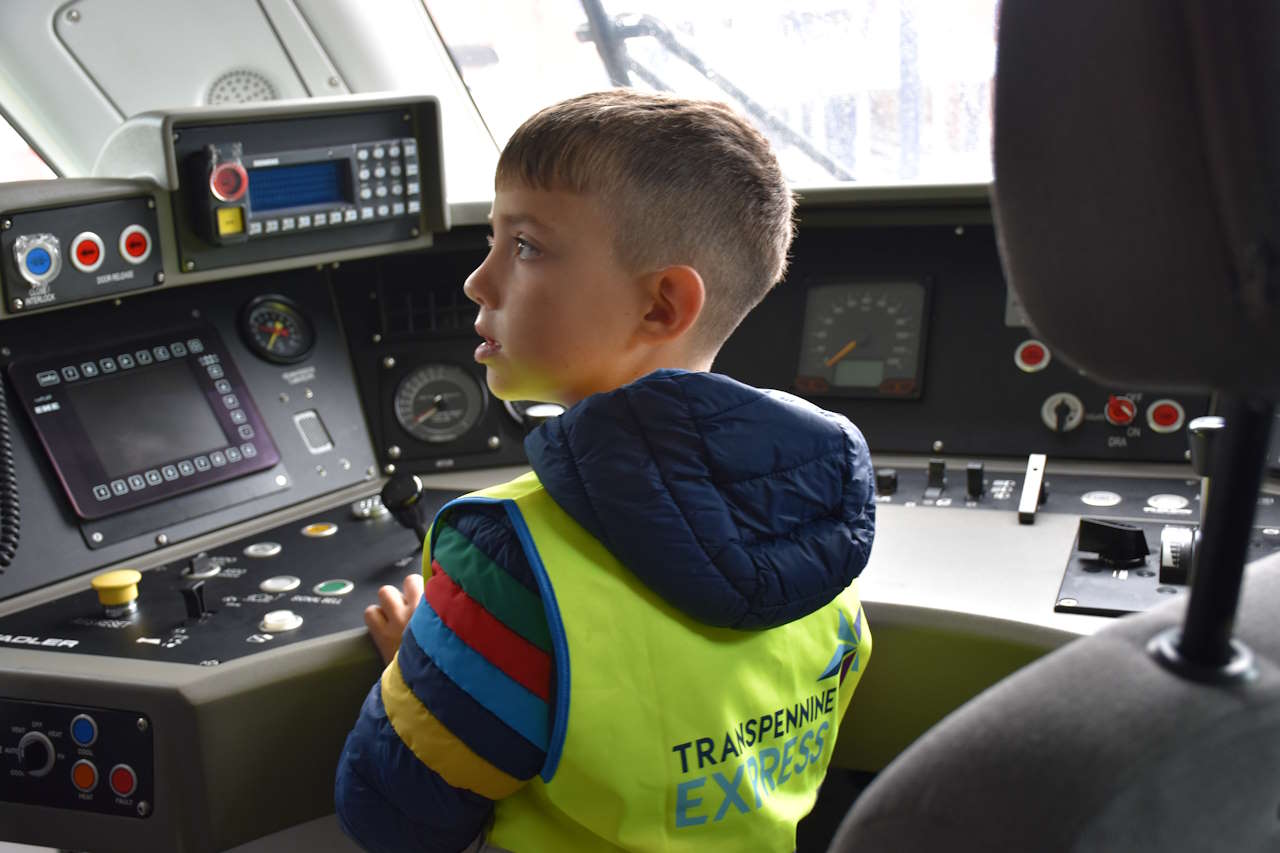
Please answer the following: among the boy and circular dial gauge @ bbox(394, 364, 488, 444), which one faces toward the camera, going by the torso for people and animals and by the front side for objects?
the circular dial gauge

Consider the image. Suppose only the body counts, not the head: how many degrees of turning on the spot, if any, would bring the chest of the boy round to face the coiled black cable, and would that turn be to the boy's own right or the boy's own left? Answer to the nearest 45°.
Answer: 0° — they already face it

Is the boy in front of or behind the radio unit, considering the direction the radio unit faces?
in front

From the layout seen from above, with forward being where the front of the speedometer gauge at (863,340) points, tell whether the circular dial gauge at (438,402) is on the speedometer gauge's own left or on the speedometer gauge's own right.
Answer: on the speedometer gauge's own right

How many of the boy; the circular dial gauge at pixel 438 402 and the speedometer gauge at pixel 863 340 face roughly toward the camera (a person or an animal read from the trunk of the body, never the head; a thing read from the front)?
2

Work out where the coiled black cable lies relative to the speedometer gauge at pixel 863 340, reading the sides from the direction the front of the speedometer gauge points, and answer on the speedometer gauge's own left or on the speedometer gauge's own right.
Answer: on the speedometer gauge's own right

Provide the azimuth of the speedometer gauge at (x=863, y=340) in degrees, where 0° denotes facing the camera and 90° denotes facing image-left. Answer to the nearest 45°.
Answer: approximately 0°

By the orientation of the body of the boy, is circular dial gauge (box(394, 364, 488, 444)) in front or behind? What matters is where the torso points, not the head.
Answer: in front

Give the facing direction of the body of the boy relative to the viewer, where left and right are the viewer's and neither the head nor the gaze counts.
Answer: facing away from the viewer and to the left of the viewer

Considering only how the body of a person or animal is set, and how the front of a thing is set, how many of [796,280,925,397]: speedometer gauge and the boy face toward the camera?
1

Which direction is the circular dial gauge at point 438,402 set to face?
toward the camera

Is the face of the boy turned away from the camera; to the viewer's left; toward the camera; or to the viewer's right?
to the viewer's left

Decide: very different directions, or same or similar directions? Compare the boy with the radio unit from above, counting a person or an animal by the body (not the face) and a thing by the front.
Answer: very different directions

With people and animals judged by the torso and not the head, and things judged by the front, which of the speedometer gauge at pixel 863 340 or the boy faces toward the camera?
the speedometer gauge

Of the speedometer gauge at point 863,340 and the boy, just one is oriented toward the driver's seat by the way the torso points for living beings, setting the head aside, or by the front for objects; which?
the speedometer gauge
